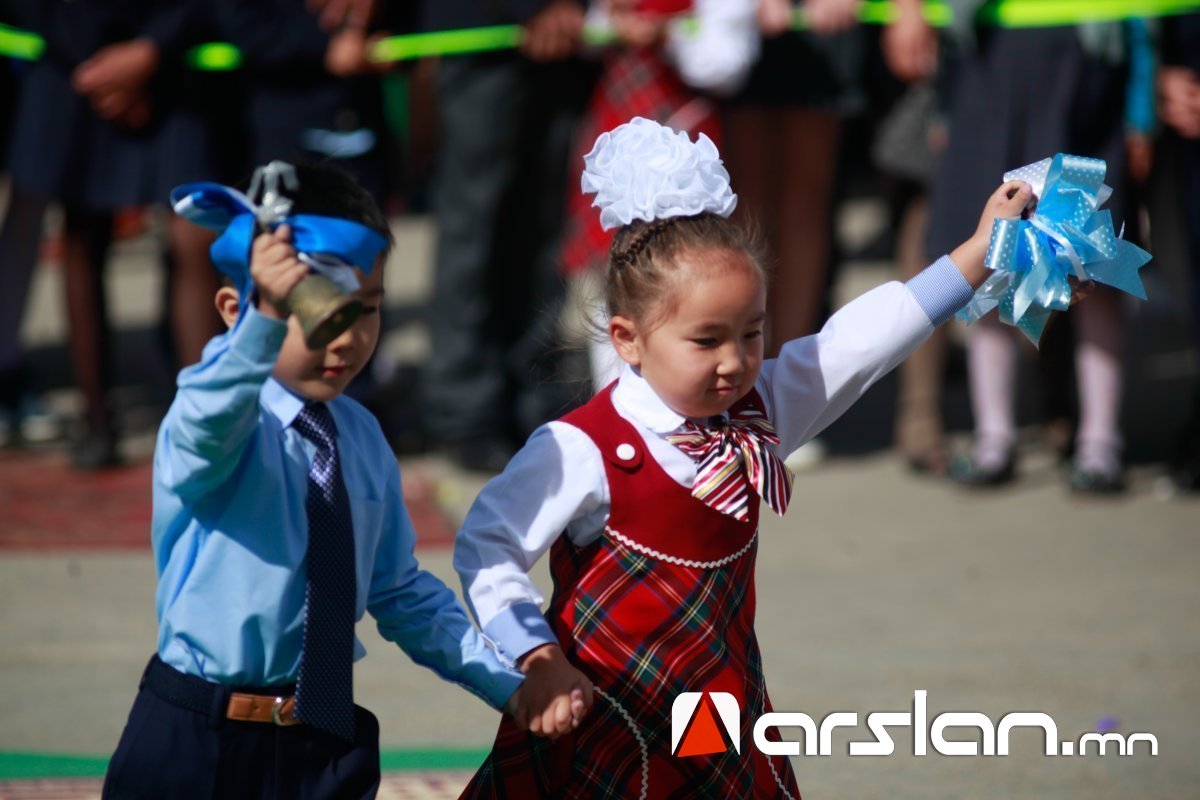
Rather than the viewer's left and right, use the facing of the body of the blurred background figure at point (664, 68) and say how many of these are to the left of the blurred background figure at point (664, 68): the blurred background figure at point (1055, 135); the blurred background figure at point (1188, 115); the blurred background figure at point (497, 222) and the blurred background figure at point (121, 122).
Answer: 2

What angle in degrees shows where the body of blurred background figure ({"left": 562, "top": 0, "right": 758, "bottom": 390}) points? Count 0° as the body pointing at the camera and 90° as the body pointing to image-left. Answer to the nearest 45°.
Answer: approximately 0°

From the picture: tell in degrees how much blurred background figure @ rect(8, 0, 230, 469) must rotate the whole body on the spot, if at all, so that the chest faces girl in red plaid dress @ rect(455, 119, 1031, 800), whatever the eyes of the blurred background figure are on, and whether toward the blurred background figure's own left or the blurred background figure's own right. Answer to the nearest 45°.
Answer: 0° — they already face them

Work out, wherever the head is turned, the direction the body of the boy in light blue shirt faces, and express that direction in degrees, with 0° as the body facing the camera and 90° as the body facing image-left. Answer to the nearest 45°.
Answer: approximately 315°

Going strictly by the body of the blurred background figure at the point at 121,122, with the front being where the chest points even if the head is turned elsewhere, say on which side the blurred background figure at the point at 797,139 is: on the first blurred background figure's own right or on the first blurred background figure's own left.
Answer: on the first blurred background figure's own left

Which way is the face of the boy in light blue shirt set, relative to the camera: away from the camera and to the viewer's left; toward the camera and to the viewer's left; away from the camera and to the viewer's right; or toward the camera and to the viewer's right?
toward the camera and to the viewer's right

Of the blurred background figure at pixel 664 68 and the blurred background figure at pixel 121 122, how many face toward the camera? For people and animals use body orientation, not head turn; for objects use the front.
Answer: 2

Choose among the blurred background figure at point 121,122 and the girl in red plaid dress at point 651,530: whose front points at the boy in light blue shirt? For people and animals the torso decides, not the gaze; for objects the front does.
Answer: the blurred background figure

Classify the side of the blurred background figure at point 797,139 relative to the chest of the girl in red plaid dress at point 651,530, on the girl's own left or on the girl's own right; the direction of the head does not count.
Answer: on the girl's own left

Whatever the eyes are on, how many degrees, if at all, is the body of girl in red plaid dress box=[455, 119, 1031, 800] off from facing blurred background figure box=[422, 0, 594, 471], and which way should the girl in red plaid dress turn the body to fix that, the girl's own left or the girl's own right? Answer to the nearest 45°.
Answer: approximately 135° to the girl's own left
